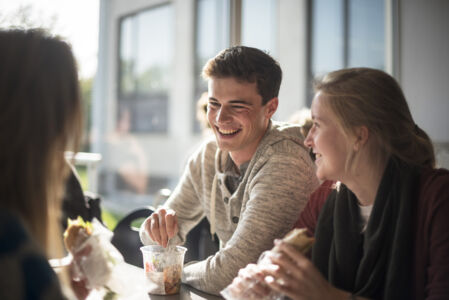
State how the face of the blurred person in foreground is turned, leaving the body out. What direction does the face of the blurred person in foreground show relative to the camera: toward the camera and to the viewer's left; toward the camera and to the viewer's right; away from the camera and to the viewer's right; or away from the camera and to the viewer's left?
away from the camera and to the viewer's right

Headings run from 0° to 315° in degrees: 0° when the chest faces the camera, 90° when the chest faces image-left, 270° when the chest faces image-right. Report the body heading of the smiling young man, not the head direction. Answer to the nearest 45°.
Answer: approximately 45°

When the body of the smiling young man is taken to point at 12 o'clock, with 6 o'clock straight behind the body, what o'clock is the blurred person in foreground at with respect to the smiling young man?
The blurred person in foreground is roughly at 11 o'clock from the smiling young man.

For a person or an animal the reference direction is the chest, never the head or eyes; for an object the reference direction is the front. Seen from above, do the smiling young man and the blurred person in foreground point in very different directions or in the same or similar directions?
very different directions

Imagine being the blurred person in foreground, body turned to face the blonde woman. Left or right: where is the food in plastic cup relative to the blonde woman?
left

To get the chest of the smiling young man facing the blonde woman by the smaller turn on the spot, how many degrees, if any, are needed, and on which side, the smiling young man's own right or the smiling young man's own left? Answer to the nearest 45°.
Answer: approximately 90° to the smiling young man's own left

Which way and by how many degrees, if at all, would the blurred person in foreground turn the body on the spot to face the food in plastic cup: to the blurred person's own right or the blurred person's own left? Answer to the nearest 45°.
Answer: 0° — they already face it

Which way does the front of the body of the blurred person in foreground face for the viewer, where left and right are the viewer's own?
facing away from the viewer and to the right of the viewer
